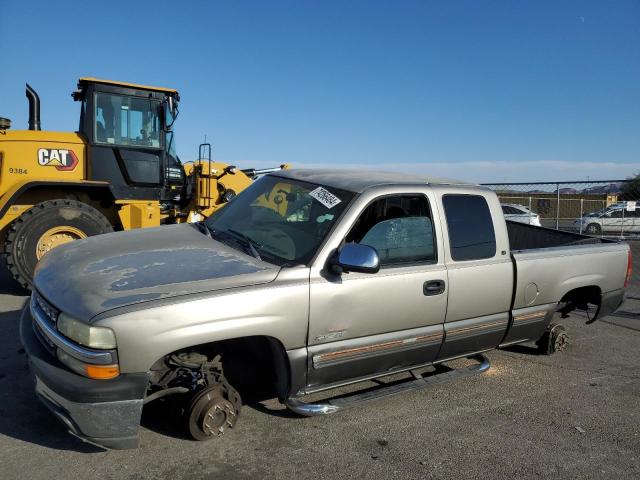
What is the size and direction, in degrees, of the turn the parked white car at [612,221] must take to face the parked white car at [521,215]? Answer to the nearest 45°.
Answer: approximately 45° to its left

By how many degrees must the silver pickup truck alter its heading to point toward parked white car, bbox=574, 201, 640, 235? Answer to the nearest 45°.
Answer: approximately 180°

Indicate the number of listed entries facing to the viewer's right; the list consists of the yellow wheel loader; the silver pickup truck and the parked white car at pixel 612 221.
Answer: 1

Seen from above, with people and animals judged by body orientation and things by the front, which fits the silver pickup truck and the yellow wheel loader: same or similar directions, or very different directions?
very different directions

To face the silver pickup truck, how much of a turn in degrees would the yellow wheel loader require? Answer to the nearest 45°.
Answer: approximately 90° to its right

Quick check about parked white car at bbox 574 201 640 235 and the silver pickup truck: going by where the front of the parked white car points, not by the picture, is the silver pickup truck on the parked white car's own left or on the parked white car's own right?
on the parked white car's own left

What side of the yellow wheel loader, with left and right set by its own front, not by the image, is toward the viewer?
right

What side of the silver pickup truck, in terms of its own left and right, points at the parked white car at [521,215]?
back

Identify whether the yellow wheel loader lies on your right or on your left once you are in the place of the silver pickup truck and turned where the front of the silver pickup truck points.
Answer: on your right

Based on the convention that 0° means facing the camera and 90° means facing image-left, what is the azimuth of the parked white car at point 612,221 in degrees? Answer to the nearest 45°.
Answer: approximately 90°

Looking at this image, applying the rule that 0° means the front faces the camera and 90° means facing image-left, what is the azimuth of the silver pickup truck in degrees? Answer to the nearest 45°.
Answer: approximately 45°

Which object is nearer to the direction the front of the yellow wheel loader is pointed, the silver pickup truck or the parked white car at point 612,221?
the parked white car

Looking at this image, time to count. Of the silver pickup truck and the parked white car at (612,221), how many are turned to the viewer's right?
0

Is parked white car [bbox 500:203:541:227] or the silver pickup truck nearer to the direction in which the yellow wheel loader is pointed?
the parked white car
